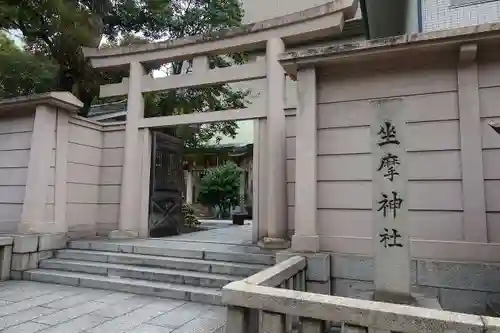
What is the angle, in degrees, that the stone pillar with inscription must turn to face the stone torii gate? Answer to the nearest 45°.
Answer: approximately 135° to its right

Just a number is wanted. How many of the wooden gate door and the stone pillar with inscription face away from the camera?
0

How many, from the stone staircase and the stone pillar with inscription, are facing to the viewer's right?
0

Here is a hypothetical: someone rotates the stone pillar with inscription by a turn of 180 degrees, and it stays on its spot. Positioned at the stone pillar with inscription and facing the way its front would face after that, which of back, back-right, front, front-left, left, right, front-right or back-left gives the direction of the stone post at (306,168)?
front-left

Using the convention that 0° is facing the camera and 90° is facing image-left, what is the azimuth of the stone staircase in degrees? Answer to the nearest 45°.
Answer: approximately 45°

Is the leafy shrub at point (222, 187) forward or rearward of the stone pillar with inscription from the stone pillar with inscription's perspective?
rearward

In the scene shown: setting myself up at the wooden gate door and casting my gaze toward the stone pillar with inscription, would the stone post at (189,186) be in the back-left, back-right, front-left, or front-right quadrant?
back-left

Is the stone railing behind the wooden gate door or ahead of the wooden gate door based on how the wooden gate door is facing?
ahead

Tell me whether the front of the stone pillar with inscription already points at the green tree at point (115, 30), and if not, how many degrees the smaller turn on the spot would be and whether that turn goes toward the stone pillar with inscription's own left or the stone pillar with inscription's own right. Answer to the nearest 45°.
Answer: approximately 135° to the stone pillar with inscription's own right

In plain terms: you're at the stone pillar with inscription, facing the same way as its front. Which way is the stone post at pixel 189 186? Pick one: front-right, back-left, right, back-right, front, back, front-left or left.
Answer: back-right

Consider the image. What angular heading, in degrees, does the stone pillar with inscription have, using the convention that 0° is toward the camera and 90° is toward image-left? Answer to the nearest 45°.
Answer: approximately 0°
